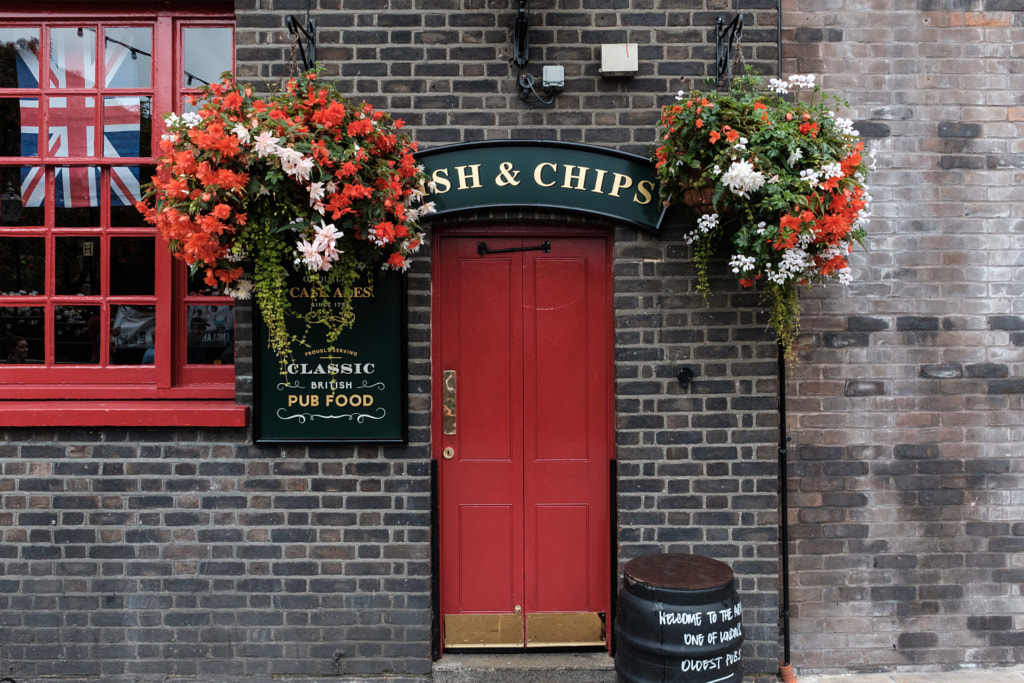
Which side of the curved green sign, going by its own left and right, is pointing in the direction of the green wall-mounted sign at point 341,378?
right

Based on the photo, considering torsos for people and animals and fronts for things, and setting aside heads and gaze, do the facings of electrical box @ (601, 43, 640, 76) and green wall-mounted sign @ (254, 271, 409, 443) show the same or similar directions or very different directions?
same or similar directions

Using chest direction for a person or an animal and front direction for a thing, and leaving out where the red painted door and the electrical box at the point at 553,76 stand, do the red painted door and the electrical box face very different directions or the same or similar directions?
same or similar directions

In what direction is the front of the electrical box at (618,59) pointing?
toward the camera

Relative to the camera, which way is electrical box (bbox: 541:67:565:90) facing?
toward the camera

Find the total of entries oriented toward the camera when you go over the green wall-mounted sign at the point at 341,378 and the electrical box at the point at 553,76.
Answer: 2

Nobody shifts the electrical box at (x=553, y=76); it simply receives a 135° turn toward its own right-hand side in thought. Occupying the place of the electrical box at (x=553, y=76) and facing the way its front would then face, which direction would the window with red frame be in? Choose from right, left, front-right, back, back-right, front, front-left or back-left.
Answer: front-left

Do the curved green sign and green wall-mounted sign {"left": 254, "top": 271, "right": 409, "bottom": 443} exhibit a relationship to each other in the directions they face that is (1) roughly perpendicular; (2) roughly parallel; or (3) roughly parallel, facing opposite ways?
roughly parallel

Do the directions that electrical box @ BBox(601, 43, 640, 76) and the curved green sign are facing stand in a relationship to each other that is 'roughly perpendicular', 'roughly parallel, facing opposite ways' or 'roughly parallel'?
roughly parallel

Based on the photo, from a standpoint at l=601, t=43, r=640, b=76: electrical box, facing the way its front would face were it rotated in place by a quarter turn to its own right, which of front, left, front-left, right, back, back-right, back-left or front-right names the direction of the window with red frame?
front

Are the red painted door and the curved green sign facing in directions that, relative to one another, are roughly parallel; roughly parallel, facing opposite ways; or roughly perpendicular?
roughly parallel
